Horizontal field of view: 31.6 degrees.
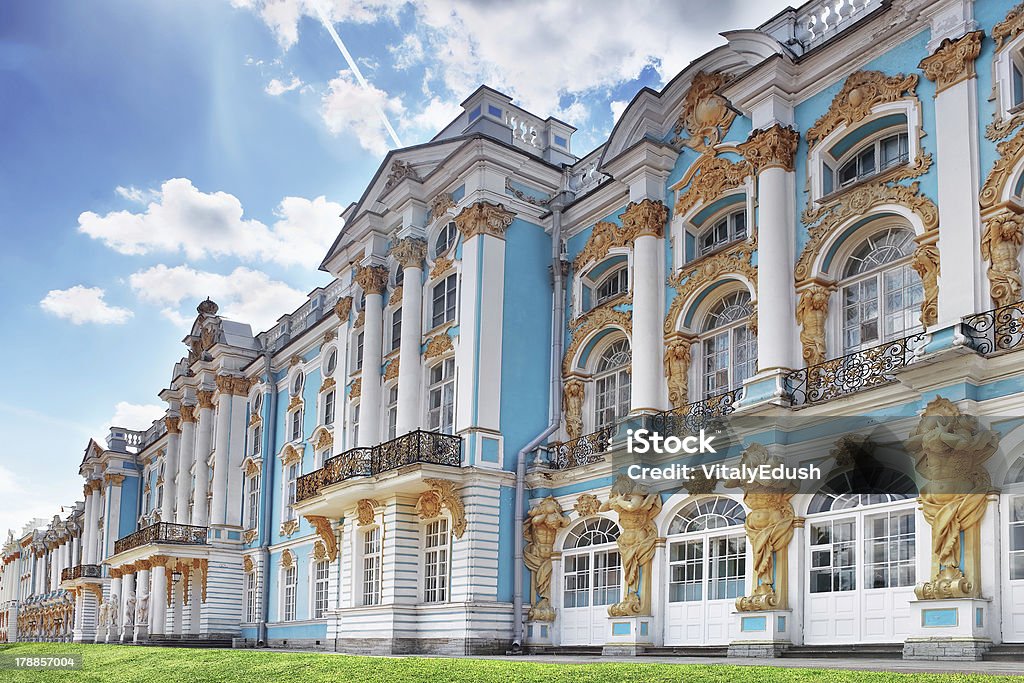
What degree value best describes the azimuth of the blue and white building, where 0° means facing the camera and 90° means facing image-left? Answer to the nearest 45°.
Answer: approximately 45°
